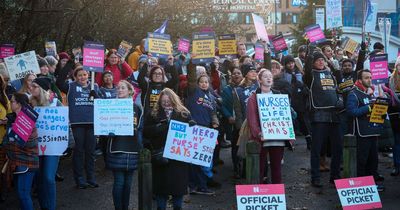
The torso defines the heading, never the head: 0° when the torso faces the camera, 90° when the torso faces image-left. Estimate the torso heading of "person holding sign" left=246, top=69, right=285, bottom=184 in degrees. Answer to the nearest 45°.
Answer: approximately 315°

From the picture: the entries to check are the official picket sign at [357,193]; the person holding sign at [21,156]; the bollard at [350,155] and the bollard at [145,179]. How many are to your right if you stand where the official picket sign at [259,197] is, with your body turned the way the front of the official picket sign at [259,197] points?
2

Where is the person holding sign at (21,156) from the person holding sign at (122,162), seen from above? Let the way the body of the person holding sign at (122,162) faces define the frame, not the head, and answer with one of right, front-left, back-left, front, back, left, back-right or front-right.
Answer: front-right

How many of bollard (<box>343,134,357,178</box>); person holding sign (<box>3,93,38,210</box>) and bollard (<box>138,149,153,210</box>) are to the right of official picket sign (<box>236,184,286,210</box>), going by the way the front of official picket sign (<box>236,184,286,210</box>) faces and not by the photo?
2

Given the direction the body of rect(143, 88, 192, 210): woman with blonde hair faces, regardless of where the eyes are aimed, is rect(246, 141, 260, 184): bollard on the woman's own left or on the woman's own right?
on the woman's own left

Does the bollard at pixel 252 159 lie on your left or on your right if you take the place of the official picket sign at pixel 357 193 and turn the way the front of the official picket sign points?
on your right

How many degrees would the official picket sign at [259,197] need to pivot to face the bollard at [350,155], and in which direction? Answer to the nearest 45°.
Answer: approximately 135° to its left

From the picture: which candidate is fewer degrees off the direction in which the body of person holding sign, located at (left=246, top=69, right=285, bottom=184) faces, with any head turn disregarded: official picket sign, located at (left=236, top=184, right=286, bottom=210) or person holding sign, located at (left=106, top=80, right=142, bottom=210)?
the official picket sign

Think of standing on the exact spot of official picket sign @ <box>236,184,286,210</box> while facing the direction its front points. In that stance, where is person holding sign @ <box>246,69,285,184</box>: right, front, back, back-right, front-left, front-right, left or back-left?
back

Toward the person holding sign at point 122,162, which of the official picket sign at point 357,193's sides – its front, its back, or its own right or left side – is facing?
right

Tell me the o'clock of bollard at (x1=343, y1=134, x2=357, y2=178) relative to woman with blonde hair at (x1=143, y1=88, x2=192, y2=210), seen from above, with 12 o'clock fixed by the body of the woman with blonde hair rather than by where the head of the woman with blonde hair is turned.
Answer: The bollard is roughly at 9 o'clock from the woman with blonde hair.
